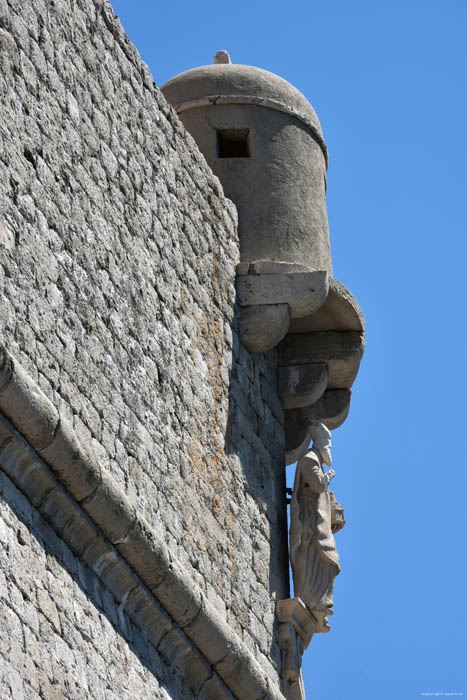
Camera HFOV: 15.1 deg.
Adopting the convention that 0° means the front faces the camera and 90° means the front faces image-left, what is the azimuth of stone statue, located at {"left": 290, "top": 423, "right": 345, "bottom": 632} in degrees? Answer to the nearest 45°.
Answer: approximately 270°
